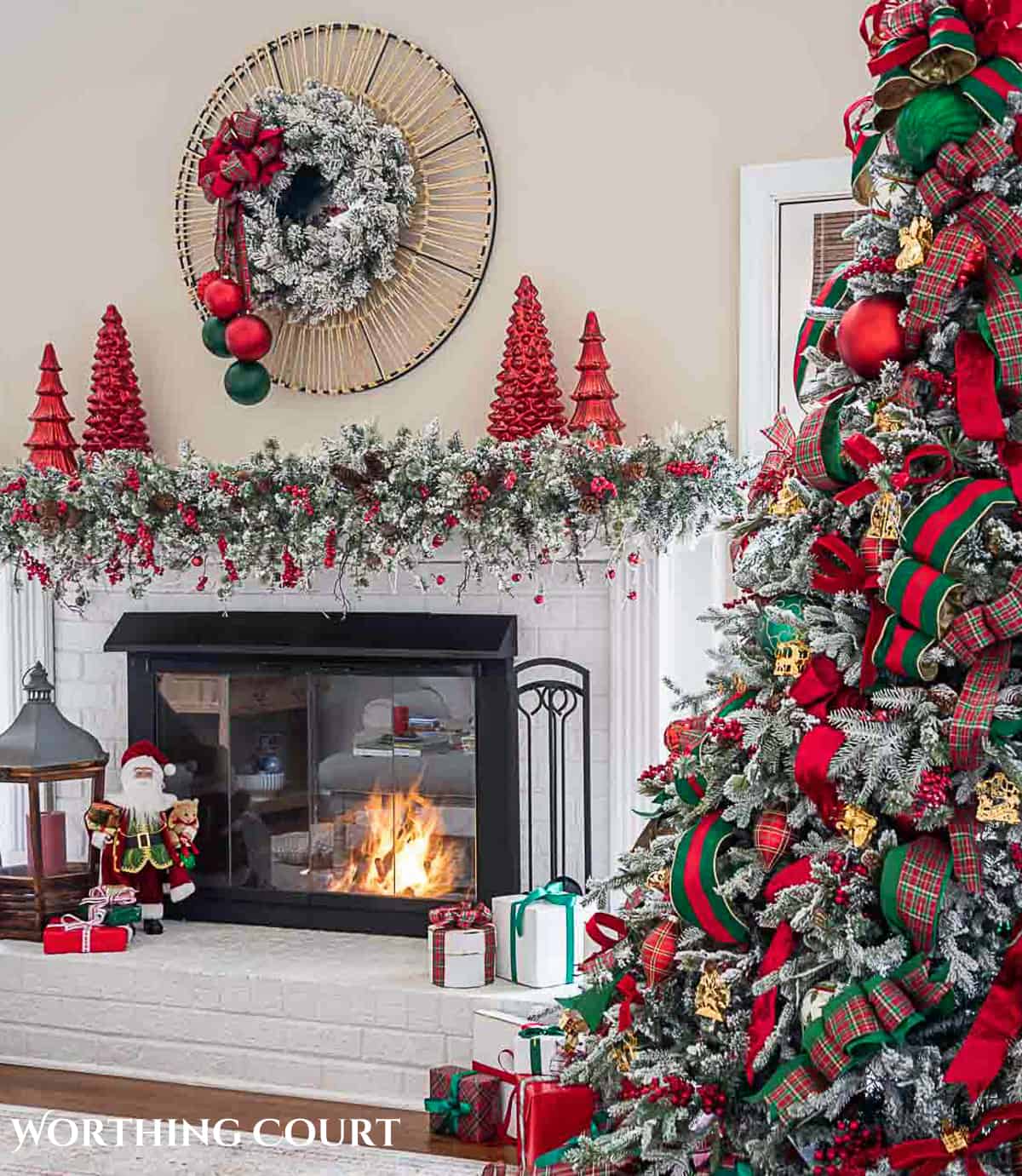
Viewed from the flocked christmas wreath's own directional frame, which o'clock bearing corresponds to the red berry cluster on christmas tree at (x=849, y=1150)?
The red berry cluster on christmas tree is roughly at 10 o'clock from the flocked christmas wreath.

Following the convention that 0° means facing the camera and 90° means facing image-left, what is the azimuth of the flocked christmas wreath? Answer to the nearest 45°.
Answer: approximately 45°

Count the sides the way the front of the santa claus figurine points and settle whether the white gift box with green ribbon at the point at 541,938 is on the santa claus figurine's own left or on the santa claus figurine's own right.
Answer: on the santa claus figurine's own left
